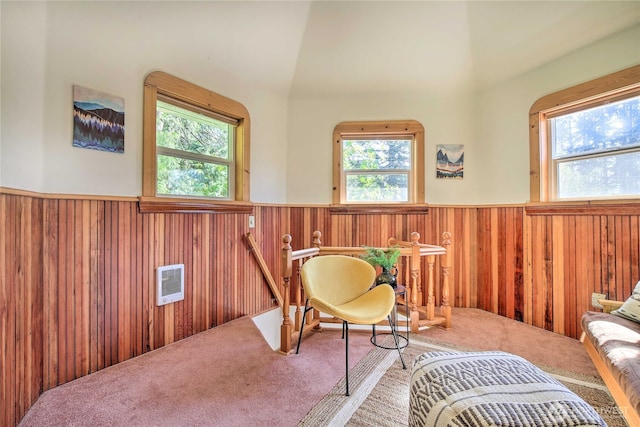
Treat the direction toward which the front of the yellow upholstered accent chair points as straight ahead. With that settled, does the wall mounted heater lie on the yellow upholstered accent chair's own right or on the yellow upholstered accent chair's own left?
on the yellow upholstered accent chair's own right

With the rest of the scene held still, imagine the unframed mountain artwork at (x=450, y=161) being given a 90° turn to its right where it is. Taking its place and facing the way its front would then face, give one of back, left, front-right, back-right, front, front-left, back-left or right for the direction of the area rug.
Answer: left

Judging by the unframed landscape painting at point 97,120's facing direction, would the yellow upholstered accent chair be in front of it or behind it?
in front

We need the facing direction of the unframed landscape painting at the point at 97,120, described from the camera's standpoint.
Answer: facing the viewer and to the right of the viewer

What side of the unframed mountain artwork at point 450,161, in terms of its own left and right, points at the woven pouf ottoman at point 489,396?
front

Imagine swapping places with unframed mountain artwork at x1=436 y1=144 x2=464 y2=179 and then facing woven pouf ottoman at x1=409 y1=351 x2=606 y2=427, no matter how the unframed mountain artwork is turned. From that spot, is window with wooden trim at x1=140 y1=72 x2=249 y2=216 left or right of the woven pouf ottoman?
right

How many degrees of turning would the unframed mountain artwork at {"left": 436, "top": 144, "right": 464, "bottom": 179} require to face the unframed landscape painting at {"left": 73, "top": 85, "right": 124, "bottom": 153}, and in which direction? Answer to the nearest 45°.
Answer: approximately 45° to its right

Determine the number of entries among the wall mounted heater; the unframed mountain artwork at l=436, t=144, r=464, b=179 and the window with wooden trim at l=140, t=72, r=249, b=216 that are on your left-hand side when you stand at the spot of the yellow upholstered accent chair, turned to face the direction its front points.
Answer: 1

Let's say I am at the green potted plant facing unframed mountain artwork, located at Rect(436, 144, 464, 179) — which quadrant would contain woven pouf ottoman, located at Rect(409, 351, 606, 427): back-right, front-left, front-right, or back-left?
back-right

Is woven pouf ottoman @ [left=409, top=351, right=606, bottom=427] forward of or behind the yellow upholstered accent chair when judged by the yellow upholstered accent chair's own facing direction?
forward

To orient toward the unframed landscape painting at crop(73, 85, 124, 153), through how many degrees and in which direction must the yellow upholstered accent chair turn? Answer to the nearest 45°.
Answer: approximately 135° to its right

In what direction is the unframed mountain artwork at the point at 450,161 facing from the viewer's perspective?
toward the camera

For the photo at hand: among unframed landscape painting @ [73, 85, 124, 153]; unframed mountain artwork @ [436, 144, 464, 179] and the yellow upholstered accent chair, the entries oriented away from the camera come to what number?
0

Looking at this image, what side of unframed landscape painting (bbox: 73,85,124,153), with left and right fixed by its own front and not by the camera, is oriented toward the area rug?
front
